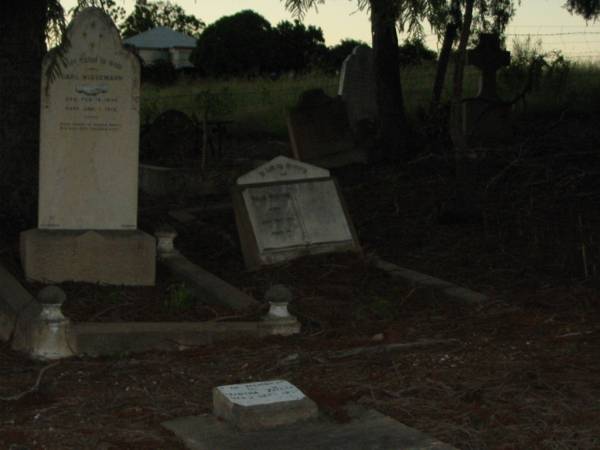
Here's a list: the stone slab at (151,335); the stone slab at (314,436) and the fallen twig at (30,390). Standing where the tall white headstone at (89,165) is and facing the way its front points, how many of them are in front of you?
3

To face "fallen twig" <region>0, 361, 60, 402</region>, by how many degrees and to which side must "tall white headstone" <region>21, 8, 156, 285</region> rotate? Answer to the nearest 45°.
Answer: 0° — it already faces it

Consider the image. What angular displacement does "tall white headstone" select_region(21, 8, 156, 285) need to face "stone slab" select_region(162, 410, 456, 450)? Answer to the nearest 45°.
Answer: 0° — it already faces it

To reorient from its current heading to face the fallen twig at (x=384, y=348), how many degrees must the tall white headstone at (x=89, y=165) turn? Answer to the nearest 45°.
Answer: approximately 45° to its left

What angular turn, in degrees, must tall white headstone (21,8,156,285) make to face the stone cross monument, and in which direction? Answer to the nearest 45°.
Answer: approximately 135° to its left

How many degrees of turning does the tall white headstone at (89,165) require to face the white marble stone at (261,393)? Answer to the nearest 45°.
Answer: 0° — it already faces it

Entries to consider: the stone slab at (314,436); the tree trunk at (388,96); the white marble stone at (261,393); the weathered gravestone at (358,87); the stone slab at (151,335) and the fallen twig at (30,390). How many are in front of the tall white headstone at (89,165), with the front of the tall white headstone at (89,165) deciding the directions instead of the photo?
4

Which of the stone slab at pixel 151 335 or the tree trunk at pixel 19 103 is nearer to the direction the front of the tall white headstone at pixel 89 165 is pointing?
the stone slab

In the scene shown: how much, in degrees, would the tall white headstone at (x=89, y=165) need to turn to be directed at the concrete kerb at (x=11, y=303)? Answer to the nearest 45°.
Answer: approximately 45° to its right

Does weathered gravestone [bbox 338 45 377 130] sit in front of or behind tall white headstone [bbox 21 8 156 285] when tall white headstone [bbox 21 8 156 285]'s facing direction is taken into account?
behind

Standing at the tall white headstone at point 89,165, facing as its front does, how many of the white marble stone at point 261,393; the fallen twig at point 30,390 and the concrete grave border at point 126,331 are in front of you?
3

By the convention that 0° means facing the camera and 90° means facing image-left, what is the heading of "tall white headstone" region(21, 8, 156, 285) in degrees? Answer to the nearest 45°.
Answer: approximately 0°

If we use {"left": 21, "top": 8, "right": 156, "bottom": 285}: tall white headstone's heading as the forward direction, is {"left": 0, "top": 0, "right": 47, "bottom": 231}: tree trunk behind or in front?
behind

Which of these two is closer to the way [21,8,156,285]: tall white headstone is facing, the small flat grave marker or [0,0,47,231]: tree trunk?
the small flat grave marker
